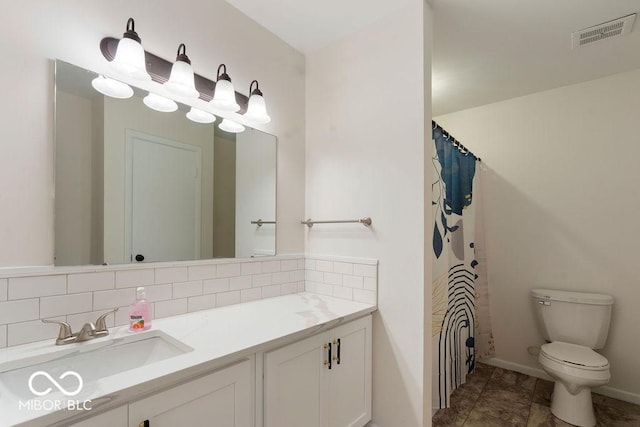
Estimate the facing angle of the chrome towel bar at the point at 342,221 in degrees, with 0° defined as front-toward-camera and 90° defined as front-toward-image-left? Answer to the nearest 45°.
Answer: approximately 45°

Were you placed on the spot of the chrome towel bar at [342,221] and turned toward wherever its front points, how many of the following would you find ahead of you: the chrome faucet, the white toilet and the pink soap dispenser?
2

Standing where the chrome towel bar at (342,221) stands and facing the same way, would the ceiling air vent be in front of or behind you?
behind

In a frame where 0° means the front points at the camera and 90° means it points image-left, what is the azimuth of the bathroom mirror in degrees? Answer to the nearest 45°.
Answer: approximately 315°
